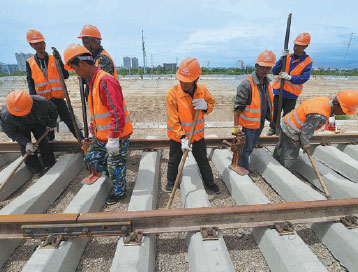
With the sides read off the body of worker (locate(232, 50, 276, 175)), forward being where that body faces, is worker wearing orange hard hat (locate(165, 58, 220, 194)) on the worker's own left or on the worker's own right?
on the worker's own right

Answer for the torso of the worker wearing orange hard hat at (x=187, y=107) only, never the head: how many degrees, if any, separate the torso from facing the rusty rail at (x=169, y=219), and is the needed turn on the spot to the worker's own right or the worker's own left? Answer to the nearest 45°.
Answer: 0° — they already face it

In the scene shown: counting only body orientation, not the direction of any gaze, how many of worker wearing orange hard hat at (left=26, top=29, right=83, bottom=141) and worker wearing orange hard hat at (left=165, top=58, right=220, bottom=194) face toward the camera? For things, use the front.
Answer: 2
